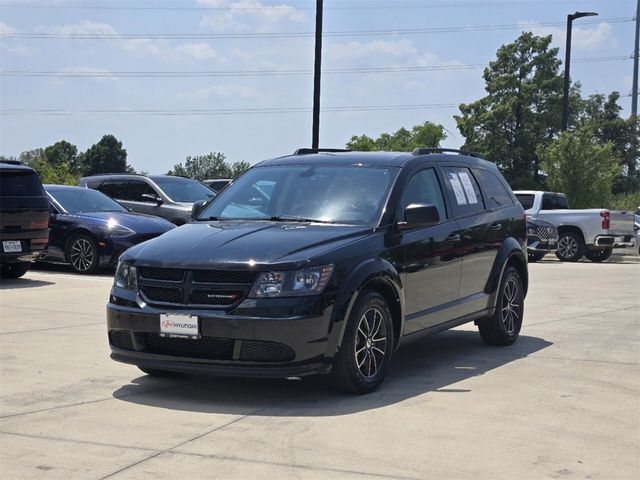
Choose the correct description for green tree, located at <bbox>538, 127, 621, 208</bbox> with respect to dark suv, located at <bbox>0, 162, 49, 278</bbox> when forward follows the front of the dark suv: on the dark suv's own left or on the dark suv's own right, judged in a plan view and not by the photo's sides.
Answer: on the dark suv's own right

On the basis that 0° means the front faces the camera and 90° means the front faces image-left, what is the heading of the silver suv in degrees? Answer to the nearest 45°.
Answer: approximately 315°

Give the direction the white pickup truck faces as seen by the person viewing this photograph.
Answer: facing away from the viewer and to the left of the viewer

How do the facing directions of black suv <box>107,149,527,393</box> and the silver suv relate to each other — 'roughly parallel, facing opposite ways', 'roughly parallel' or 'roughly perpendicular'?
roughly perpendicular

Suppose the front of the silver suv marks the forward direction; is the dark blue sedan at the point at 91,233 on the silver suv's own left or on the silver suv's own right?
on the silver suv's own right

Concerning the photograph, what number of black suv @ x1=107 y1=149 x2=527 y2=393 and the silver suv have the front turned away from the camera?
0

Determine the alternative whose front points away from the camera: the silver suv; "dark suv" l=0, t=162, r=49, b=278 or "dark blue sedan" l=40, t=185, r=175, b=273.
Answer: the dark suv

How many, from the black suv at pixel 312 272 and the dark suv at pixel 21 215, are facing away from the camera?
1

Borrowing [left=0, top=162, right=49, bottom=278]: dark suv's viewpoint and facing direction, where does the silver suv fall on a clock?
The silver suv is roughly at 1 o'clock from the dark suv.

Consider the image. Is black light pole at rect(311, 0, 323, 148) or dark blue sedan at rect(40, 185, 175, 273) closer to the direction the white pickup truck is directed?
the black light pole

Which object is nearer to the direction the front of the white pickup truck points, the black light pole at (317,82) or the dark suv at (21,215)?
the black light pole

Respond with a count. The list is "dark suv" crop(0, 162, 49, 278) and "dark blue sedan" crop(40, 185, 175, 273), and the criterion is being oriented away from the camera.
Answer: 1

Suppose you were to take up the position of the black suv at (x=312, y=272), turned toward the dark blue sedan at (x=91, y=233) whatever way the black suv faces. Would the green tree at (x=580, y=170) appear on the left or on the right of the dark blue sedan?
right

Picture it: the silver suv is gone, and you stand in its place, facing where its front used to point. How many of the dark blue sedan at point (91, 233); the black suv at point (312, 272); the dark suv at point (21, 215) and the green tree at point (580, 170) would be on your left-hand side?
1

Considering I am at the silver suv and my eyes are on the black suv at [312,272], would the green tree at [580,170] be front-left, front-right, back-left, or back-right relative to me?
back-left

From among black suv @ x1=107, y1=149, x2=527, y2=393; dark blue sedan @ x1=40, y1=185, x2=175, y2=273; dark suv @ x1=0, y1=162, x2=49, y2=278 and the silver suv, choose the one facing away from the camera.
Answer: the dark suv

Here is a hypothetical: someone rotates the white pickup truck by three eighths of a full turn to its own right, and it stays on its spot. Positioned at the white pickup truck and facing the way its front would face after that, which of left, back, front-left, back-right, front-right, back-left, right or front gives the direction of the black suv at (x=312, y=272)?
right

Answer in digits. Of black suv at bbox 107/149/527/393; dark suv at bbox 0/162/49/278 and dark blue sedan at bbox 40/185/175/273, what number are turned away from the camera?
1

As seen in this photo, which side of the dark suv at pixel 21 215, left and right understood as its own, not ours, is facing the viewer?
back

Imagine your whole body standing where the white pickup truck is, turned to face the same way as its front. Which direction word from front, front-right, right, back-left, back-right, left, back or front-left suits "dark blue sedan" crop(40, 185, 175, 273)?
left

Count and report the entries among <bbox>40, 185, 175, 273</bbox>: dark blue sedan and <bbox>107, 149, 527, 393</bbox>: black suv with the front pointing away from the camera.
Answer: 0
